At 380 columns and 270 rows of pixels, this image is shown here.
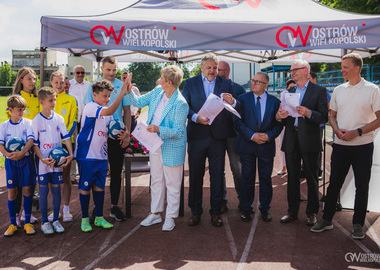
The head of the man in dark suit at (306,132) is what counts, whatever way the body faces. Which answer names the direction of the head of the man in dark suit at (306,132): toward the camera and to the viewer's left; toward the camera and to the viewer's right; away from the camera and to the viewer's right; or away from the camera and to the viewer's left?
toward the camera and to the viewer's left

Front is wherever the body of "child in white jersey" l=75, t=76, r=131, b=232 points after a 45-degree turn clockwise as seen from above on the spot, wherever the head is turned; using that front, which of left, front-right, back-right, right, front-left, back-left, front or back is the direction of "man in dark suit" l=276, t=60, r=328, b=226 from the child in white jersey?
left

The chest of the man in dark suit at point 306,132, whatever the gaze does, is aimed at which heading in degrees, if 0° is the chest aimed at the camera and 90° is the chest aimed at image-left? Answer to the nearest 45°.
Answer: approximately 45°

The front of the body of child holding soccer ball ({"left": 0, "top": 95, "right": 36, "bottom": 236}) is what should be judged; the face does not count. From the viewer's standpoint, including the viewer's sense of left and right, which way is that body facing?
facing the viewer

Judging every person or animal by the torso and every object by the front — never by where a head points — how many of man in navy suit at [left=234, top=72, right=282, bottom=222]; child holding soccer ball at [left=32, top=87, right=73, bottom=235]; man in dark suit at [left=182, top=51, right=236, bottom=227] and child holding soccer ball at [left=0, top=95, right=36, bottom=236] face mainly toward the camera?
4

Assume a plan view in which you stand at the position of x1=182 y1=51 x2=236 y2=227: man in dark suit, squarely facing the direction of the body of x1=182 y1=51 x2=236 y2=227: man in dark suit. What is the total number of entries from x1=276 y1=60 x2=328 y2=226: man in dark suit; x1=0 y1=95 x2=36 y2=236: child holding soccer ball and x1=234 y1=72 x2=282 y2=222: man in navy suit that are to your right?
1

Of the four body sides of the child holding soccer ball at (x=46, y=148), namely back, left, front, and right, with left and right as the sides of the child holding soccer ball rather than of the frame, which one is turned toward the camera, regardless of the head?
front

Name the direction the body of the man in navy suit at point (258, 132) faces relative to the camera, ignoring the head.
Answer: toward the camera

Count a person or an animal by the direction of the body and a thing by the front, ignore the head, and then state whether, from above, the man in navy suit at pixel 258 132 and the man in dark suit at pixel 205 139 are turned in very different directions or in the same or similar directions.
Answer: same or similar directions
